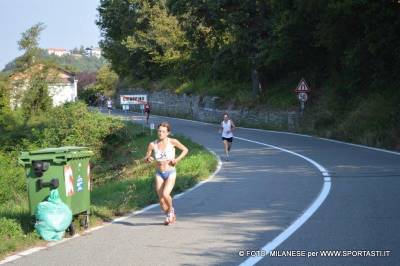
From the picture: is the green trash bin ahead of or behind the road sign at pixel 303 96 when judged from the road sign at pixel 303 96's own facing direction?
ahead

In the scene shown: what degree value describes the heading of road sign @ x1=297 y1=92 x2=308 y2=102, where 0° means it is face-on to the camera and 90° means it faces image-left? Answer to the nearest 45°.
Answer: approximately 0°
